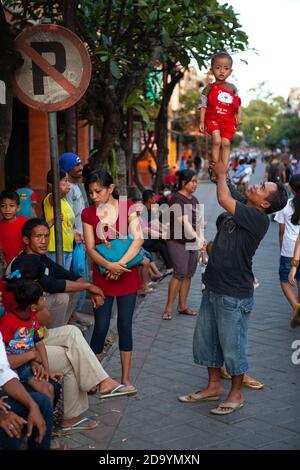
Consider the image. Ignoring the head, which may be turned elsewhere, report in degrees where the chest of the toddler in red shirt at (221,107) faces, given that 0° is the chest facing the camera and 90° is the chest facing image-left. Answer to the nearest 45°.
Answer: approximately 0°

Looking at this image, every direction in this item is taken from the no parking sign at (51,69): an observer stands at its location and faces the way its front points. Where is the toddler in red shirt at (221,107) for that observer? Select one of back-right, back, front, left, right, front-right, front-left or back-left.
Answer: left

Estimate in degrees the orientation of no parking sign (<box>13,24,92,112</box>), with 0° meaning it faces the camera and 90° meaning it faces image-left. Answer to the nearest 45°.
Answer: approximately 0°

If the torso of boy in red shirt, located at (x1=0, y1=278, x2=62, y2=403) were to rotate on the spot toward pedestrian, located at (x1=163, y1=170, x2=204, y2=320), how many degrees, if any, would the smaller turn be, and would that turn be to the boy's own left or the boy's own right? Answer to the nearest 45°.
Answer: approximately 90° to the boy's own left

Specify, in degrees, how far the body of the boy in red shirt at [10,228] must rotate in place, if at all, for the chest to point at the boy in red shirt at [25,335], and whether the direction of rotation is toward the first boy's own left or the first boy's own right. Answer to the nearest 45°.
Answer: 0° — they already face them

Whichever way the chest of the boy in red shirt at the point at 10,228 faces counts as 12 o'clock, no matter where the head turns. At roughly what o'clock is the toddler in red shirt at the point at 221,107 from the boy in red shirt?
The toddler in red shirt is roughly at 10 o'clock from the boy in red shirt.

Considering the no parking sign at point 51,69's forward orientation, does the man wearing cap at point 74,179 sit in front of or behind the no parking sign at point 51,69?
behind

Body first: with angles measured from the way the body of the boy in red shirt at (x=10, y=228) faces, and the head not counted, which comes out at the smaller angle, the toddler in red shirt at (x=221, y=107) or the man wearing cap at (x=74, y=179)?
the toddler in red shirt
